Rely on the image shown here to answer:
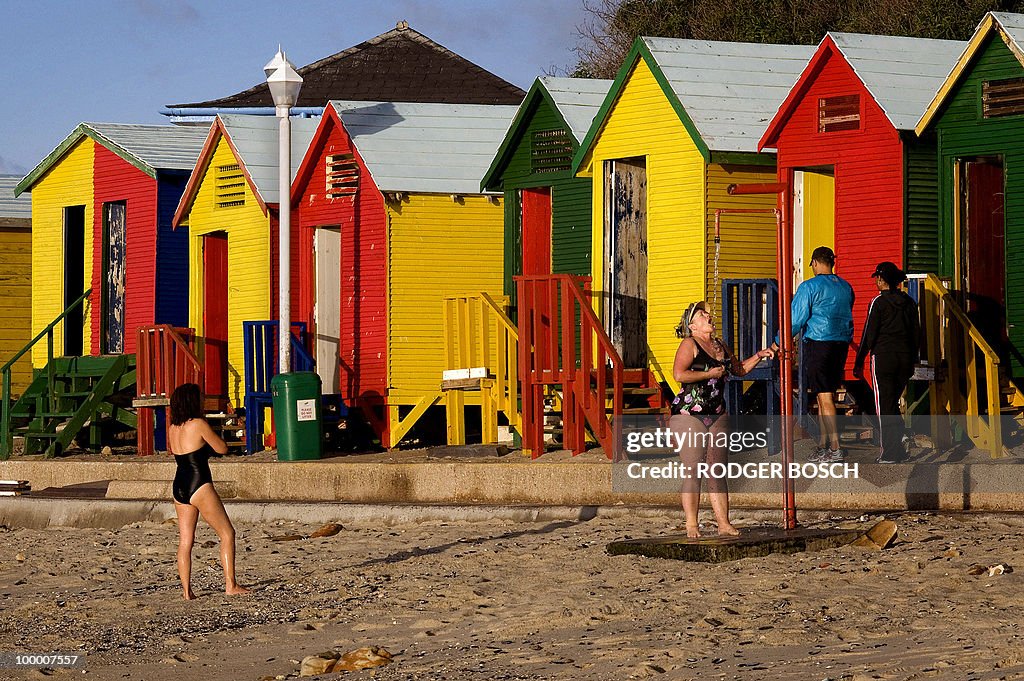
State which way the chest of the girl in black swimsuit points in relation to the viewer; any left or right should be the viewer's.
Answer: facing away from the viewer and to the right of the viewer

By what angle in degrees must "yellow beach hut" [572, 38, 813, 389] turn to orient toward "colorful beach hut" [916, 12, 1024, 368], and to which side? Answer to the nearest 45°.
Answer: approximately 90° to its left

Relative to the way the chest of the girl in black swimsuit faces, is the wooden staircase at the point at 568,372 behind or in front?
in front

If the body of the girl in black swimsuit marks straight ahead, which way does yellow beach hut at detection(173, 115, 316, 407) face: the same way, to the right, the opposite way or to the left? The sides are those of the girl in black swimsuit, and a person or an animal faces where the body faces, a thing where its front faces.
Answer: the opposite way

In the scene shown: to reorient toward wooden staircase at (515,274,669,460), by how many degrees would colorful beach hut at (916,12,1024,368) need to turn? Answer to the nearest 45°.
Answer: approximately 45° to its right

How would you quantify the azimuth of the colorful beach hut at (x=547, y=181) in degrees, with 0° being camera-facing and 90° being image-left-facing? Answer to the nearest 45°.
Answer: approximately 45°

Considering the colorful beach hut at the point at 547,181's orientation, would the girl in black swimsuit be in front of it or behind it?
in front

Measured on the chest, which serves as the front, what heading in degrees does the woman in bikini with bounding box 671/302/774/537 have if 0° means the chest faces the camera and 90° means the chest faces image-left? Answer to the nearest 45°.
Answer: approximately 315°

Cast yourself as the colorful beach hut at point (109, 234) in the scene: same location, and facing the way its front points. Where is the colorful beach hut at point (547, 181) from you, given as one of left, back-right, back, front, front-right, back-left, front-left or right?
left
